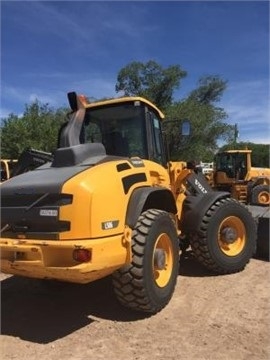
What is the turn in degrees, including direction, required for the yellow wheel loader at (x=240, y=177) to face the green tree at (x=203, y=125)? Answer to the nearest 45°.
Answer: approximately 90° to its right

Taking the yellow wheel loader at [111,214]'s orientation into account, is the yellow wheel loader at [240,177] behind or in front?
in front

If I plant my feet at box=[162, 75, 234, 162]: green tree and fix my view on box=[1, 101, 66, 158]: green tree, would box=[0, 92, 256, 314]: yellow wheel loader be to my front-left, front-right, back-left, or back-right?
front-left

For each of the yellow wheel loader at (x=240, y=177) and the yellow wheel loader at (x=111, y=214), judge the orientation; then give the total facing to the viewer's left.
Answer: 1

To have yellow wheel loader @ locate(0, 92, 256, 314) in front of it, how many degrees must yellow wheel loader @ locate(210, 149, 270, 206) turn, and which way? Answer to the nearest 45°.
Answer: approximately 90° to its left

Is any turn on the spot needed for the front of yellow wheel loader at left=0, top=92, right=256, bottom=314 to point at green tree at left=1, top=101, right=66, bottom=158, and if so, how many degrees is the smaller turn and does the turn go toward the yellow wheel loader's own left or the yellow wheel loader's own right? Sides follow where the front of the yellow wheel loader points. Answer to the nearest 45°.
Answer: approximately 45° to the yellow wheel loader's own left

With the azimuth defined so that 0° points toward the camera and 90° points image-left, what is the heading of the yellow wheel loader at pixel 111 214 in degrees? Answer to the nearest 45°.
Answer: approximately 225°

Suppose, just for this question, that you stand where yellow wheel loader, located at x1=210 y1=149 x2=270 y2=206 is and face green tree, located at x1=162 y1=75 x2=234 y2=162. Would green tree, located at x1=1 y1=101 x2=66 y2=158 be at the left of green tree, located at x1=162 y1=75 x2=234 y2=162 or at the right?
left

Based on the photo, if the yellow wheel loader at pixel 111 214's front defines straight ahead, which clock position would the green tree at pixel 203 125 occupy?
The green tree is roughly at 11 o'clock from the yellow wheel loader.

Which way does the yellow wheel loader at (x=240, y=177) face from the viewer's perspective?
to the viewer's left
